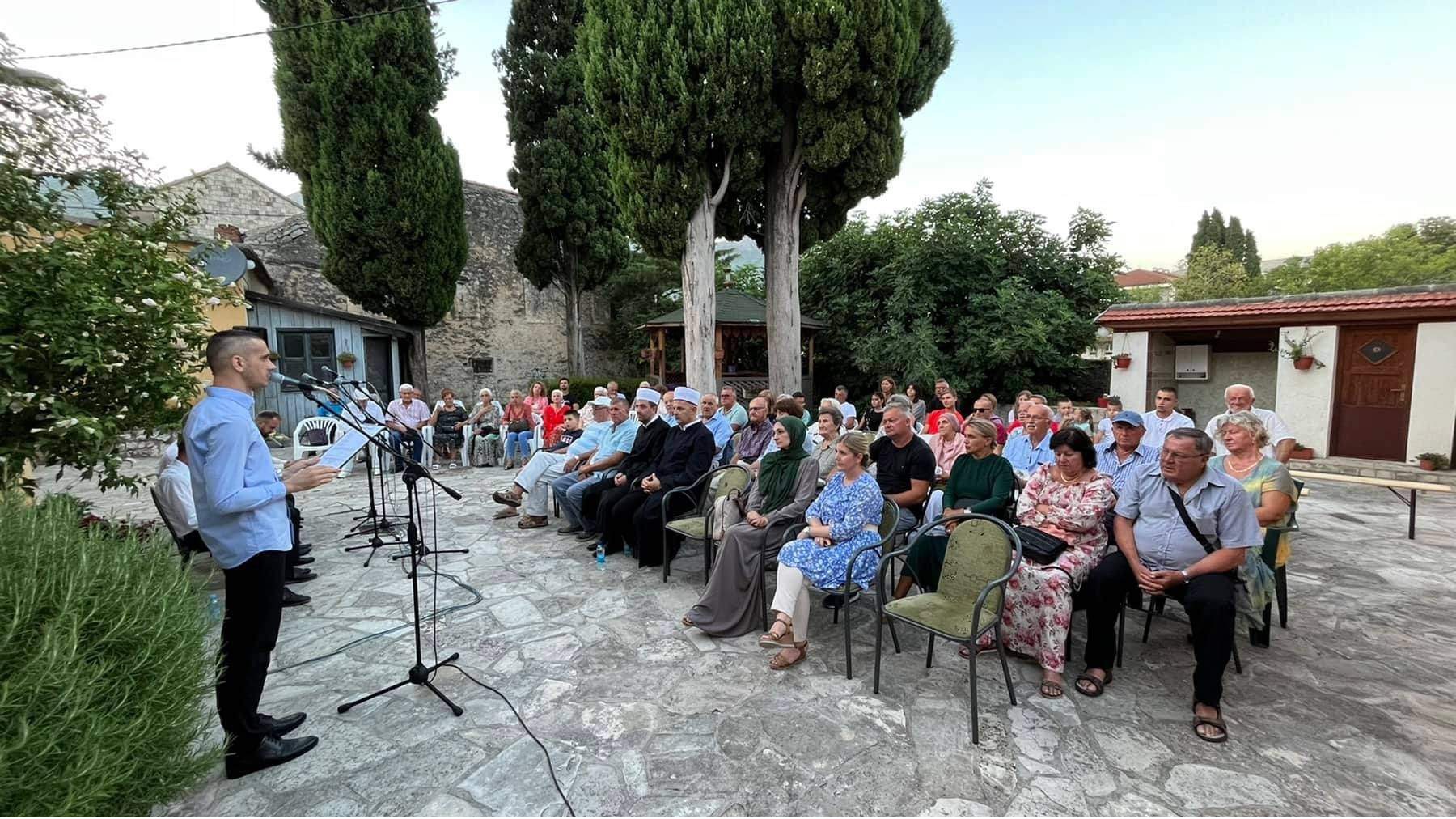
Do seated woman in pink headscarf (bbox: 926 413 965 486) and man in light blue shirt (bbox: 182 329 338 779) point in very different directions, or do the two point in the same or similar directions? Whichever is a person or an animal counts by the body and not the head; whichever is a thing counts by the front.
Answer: very different directions

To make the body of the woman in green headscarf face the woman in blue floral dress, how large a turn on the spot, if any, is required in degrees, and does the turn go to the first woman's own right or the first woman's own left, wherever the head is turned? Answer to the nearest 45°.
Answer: approximately 90° to the first woman's own left

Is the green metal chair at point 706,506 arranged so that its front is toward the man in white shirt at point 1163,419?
no

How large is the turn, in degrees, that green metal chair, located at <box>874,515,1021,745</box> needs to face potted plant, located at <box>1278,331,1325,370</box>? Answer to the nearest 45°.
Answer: approximately 180°

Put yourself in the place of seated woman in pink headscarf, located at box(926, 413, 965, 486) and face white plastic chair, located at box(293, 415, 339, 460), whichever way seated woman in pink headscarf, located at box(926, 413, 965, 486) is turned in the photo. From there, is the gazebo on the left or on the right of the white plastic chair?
right

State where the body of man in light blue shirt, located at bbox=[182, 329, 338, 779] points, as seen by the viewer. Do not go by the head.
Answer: to the viewer's right

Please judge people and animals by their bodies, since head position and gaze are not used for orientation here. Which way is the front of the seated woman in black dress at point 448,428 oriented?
toward the camera

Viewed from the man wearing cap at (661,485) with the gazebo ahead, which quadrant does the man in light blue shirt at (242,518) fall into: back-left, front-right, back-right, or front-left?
back-left

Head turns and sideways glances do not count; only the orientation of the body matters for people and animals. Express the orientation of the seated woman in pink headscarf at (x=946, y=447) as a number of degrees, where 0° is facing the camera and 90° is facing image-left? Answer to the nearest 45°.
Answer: approximately 45°

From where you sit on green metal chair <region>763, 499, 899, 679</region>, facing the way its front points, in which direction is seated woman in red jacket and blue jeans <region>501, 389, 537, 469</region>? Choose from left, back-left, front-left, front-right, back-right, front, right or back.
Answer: right

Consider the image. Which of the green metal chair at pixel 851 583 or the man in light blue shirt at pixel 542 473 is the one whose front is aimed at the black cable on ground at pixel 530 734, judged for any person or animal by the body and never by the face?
the green metal chair

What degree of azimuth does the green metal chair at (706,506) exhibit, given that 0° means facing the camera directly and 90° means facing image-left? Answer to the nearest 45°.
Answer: approximately 45°

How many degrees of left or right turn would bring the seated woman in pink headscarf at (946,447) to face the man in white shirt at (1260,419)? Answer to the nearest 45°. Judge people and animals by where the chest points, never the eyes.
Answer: approximately 135° to their left

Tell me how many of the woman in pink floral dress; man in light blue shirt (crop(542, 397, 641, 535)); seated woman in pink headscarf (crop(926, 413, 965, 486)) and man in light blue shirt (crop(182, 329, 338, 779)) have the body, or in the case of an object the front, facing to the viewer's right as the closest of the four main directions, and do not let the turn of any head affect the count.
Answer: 1

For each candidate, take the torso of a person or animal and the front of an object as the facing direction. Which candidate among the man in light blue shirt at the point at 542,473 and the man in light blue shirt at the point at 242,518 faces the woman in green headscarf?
the man in light blue shirt at the point at 242,518

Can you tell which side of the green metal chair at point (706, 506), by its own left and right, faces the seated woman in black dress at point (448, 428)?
right

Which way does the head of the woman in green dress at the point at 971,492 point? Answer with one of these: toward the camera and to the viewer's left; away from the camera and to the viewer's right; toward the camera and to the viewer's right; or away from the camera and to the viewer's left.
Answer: toward the camera and to the viewer's left

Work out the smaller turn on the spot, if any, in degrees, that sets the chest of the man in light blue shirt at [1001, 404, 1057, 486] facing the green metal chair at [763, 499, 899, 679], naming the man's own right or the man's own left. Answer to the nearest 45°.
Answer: approximately 45° to the man's own left

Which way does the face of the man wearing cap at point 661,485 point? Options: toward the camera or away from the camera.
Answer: toward the camera

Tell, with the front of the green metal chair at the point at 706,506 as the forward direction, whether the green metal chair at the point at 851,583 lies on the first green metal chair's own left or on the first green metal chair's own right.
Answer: on the first green metal chair's own left
